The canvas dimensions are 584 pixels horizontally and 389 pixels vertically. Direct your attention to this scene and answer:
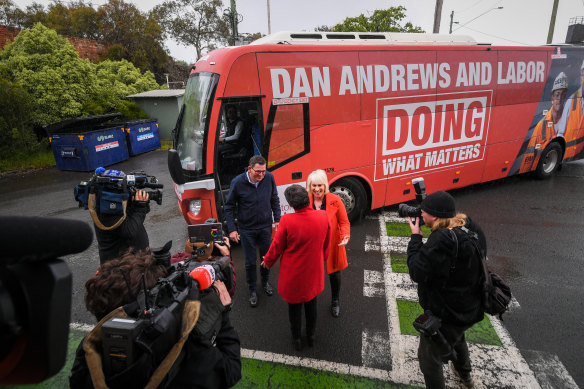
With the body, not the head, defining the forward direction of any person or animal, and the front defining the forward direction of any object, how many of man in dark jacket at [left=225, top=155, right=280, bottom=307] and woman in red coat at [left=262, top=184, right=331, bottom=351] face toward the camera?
1

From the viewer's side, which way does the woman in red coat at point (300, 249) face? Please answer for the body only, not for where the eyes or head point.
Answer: away from the camera

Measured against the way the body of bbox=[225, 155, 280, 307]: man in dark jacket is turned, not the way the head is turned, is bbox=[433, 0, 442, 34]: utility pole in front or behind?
behind

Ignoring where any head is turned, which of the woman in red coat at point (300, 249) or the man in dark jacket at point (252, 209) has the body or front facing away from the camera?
the woman in red coat

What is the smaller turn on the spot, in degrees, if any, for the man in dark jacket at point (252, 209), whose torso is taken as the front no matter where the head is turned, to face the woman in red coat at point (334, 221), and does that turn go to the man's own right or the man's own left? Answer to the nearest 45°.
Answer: approximately 45° to the man's own left

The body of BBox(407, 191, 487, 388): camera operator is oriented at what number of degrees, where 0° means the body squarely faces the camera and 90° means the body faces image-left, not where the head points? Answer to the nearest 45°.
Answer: approximately 135°
